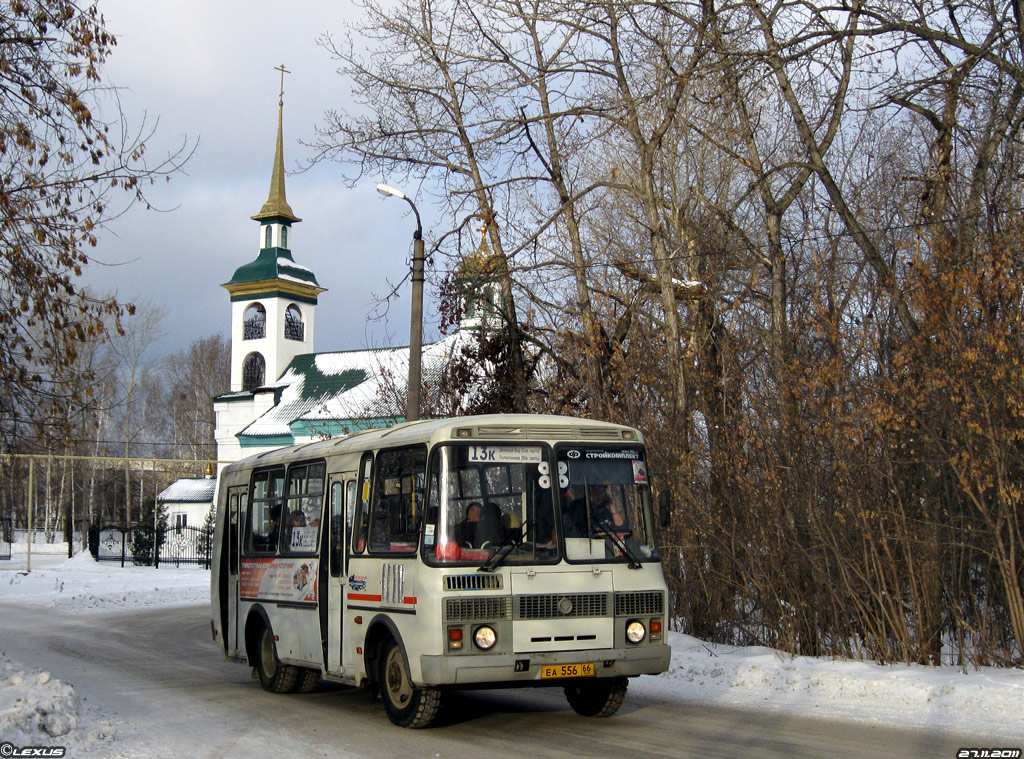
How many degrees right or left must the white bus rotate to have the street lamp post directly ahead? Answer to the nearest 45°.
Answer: approximately 135° to its left

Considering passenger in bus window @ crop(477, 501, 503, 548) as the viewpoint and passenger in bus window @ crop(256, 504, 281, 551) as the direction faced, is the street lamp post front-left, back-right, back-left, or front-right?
front-right

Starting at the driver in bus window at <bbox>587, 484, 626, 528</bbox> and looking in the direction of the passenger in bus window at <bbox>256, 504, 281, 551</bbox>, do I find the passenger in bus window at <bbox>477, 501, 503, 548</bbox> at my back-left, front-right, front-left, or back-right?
front-left
